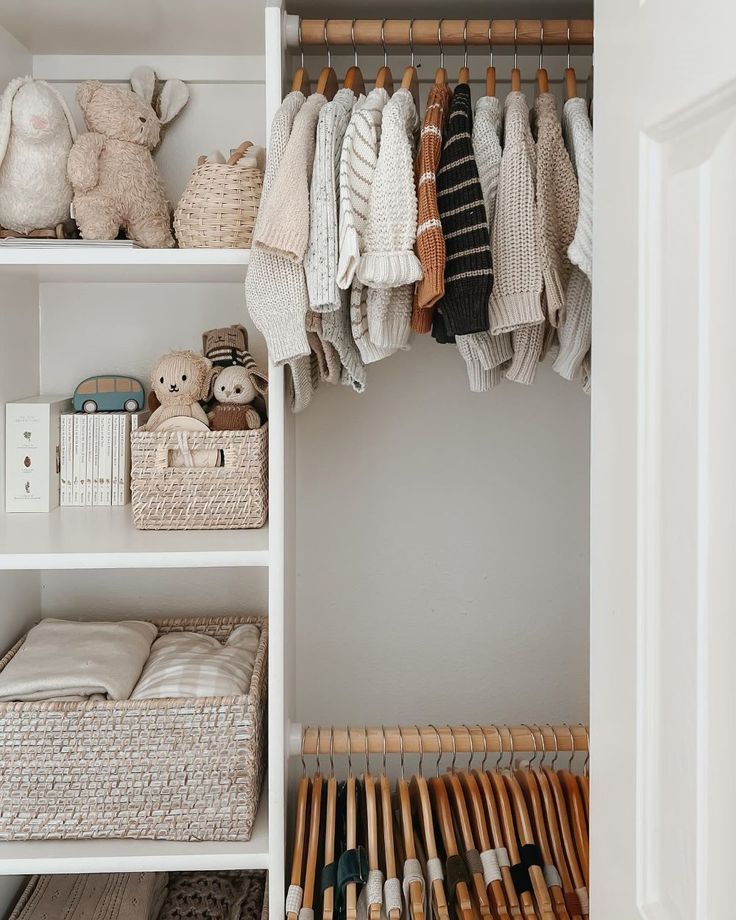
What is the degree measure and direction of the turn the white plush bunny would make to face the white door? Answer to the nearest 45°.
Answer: approximately 45° to its left

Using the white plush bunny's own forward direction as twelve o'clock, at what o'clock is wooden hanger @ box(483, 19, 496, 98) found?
The wooden hanger is roughly at 10 o'clock from the white plush bunny.

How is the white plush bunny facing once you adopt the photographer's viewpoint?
facing the viewer

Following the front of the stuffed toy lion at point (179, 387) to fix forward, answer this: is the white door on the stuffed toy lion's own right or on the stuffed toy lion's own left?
on the stuffed toy lion's own left

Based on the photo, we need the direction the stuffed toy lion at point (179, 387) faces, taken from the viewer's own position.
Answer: facing the viewer and to the left of the viewer

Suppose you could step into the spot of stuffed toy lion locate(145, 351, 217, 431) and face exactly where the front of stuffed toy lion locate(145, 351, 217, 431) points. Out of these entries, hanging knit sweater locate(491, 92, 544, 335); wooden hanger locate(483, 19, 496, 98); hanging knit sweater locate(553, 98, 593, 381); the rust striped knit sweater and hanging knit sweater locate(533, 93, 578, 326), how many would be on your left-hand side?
5
